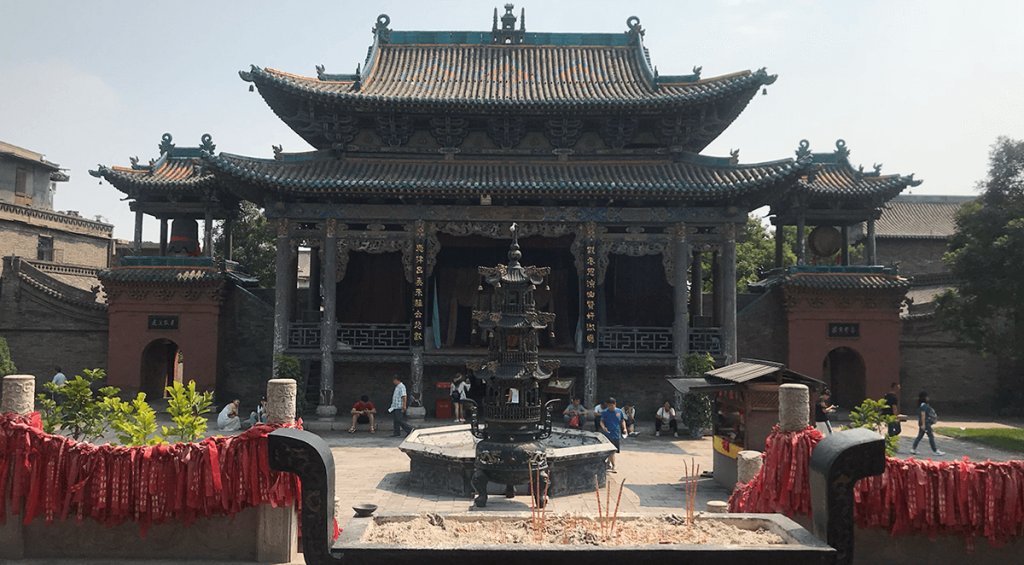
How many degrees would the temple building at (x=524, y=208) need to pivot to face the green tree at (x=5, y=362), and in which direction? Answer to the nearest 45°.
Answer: approximately 90° to its right

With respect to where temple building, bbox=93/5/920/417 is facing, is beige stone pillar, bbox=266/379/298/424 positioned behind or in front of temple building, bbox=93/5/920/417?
in front

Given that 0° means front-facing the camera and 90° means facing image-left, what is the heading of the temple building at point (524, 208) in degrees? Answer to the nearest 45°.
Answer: approximately 0°

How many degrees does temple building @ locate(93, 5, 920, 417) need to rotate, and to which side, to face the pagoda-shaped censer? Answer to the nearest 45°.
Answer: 0° — it already faces it

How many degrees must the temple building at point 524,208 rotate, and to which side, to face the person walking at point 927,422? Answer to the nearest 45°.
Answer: approximately 45° to its left

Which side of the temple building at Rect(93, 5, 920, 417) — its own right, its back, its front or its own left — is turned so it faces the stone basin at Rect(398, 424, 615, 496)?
front

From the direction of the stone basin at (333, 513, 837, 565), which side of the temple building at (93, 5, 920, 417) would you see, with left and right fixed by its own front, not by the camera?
front

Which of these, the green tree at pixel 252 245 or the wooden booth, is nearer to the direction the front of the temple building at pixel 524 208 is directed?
the wooden booth

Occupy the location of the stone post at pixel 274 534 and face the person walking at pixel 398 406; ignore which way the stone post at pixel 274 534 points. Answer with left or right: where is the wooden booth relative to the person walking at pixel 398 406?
right

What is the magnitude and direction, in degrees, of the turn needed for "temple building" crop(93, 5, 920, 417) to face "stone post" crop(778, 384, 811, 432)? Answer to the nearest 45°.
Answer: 0° — it already faces it
